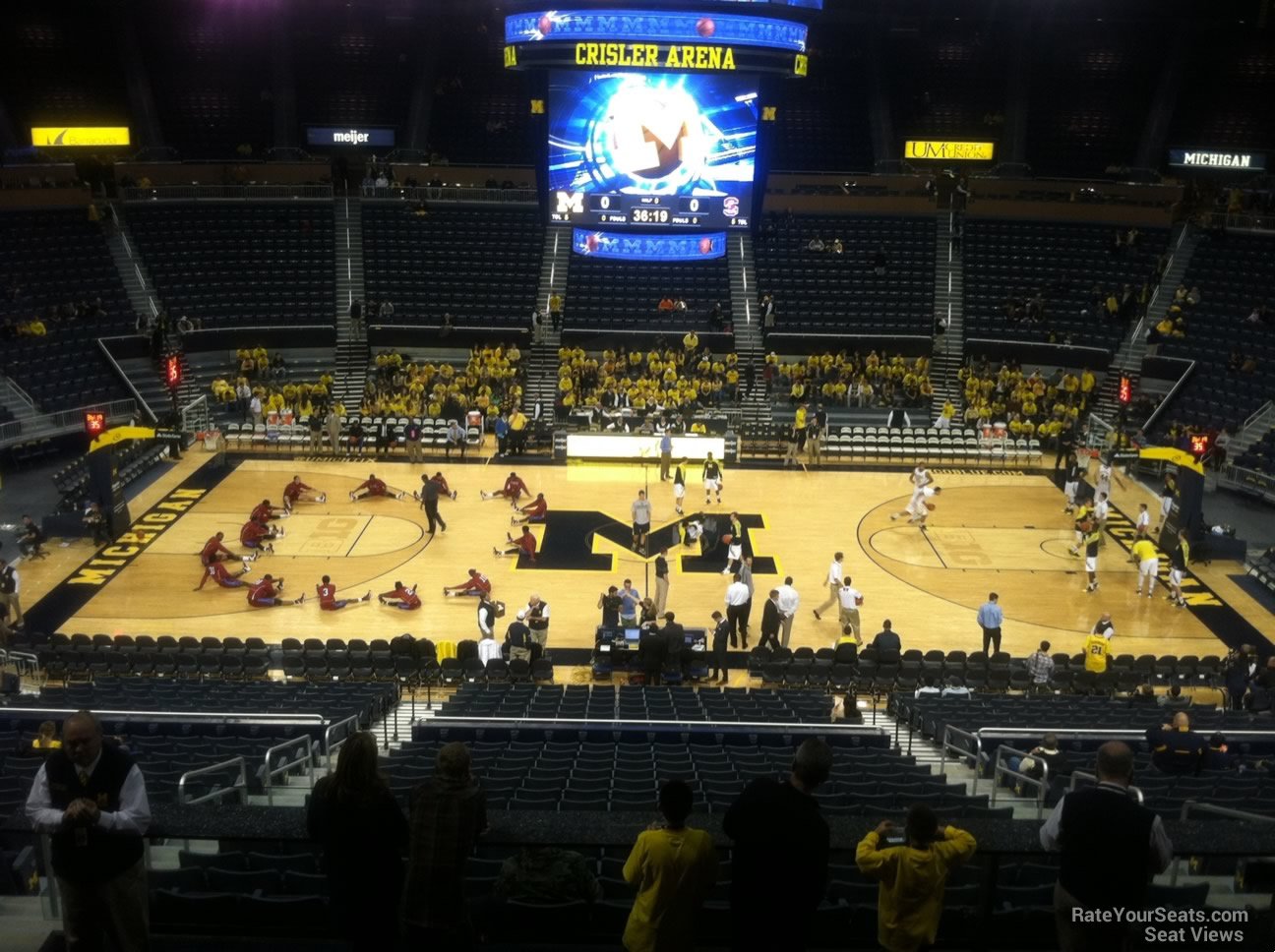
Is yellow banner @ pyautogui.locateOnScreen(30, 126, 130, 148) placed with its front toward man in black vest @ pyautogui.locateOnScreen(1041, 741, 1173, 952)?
yes

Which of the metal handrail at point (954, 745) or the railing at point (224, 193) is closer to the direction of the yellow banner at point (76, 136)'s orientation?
the metal handrail

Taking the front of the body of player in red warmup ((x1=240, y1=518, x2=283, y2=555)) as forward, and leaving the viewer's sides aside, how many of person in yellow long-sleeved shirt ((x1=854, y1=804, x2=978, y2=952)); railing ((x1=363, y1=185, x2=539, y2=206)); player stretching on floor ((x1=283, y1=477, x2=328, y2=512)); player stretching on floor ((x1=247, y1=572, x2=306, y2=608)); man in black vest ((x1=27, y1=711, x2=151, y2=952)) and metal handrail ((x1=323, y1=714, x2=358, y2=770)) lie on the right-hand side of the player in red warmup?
4

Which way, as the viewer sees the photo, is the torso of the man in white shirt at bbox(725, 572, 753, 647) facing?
away from the camera

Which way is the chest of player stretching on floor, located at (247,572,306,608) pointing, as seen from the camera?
to the viewer's right

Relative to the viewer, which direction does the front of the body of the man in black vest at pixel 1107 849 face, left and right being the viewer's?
facing away from the viewer

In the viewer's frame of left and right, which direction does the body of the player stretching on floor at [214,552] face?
facing to the right of the viewer

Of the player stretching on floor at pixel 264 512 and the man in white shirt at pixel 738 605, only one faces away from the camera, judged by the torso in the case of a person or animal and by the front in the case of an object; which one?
the man in white shirt

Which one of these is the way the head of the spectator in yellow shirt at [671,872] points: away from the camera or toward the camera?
away from the camera

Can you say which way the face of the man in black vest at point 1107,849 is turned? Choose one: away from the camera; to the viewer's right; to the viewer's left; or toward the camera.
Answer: away from the camera

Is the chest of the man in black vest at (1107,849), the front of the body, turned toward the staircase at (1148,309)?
yes

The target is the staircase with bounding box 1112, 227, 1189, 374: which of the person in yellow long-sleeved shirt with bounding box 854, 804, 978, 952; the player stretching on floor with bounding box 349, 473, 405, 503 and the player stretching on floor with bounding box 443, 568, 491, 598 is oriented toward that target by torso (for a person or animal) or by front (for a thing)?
the person in yellow long-sleeved shirt

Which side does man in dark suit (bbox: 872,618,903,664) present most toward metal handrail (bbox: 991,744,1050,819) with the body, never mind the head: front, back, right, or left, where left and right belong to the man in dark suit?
back

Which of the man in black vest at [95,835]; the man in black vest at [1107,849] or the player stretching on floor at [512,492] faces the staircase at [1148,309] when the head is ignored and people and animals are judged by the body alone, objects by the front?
the man in black vest at [1107,849]
